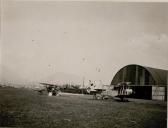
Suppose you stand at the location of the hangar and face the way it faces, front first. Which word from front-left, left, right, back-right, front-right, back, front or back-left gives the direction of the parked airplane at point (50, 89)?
front-right

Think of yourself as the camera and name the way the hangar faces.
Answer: facing the viewer and to the left of the viewer
